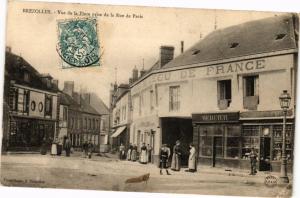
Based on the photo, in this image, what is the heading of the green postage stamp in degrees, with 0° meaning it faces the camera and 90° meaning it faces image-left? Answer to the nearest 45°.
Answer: approximately 0°
